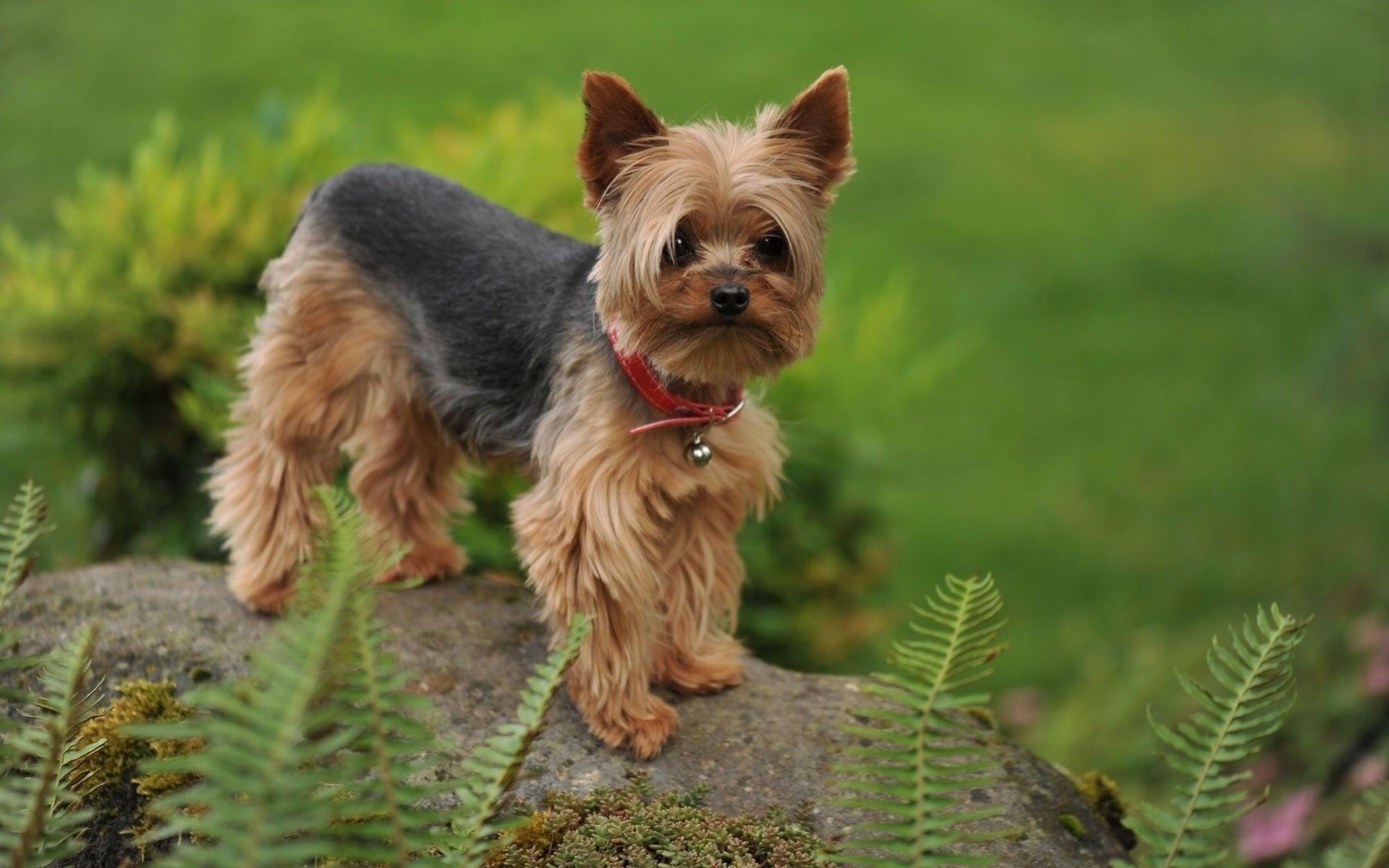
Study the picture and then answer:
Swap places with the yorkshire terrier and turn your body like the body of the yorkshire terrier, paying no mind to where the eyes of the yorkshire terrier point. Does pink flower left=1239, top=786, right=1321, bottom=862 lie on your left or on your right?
on your left

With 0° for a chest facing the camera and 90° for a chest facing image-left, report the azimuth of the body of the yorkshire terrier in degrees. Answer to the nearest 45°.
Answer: approximately 315°
